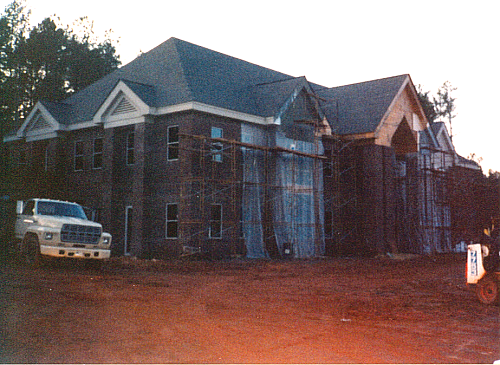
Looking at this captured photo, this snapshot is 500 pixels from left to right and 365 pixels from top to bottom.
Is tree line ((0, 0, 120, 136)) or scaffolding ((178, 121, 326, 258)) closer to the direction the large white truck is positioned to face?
the scaffolding

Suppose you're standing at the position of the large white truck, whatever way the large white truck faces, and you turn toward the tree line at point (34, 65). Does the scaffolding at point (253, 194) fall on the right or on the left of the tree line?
right

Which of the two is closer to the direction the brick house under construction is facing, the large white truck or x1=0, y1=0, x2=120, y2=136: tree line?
the large white truck

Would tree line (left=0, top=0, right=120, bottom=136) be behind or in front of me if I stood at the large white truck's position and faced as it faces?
behind

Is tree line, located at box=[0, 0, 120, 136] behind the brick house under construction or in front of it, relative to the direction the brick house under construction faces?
behind

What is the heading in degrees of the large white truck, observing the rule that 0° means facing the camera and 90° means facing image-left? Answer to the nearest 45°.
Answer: approximately 315°

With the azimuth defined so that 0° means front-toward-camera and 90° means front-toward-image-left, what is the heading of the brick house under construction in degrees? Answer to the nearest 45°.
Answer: approximately 315°

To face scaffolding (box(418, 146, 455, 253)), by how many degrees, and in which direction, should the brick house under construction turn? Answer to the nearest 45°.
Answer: approximately 90° to its left

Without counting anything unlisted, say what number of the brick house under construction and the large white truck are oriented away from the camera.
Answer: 0
